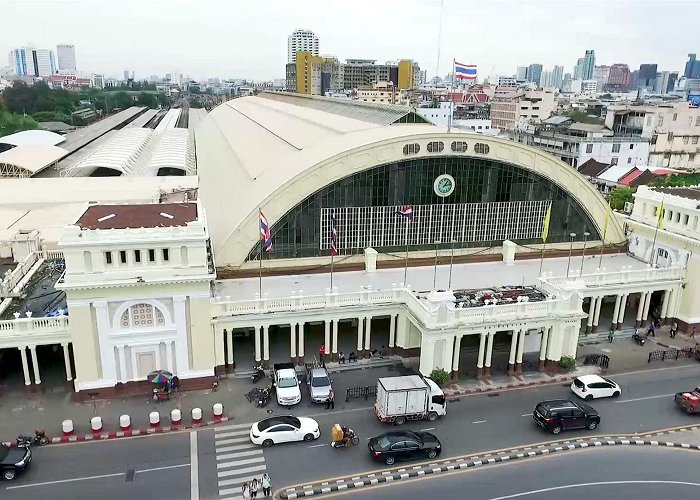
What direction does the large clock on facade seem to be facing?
toward the camera

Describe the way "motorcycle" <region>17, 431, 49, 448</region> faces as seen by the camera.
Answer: facing to the right of the viewer

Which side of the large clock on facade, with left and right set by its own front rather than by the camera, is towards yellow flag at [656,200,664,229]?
left

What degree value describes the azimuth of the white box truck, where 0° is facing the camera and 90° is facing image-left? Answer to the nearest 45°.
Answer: approximately 270°

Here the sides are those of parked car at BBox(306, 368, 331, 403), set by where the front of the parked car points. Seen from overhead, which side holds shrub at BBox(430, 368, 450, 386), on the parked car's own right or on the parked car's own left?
on the parked car's own left

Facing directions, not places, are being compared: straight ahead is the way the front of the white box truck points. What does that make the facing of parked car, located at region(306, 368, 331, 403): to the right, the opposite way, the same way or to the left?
to the right

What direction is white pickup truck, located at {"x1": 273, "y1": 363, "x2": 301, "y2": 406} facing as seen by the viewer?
toward the camera

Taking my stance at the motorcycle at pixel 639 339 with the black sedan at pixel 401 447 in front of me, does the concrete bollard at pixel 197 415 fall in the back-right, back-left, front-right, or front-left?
front-right

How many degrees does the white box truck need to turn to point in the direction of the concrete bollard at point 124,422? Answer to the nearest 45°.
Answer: approximately 180°

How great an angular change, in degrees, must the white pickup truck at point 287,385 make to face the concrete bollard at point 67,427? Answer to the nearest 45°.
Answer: approximately 90° to its right

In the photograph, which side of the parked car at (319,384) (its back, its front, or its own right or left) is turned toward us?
front

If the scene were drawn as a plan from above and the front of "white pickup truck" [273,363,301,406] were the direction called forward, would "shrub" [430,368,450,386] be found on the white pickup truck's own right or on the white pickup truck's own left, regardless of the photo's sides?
on the white pickup truck's own left

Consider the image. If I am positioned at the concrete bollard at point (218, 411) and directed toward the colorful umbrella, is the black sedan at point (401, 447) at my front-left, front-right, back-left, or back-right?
back-right

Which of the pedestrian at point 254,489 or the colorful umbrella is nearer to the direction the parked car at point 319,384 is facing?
the pedestrian

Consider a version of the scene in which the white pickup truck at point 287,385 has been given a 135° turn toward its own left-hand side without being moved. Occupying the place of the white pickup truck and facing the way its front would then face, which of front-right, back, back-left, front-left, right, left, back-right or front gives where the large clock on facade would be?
front

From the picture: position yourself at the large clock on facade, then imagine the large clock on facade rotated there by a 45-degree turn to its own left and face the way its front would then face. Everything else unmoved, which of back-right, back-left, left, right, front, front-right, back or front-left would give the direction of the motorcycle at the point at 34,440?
right

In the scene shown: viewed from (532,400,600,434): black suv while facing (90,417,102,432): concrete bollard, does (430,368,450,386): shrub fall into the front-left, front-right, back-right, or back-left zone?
front-right

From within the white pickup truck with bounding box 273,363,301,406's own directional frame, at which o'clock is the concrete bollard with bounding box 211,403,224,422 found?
The concrete bollard is roughly at 2 o'clock from the white pickup truck.

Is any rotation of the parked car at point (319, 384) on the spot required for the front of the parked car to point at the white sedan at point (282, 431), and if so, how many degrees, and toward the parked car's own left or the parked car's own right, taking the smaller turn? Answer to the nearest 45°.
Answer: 0° — it already faces it

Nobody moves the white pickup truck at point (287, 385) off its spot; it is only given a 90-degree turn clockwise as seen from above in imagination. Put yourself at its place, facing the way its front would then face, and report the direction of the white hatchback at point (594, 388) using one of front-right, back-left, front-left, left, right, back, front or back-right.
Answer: back

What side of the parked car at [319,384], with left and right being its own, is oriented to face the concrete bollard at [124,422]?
right
